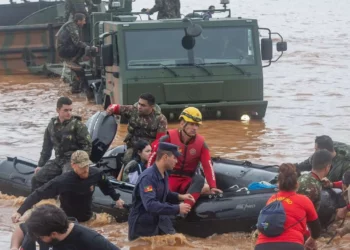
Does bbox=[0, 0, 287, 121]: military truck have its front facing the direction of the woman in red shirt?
yes

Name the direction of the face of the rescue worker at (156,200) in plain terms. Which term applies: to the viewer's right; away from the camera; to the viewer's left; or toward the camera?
to the viewer's right

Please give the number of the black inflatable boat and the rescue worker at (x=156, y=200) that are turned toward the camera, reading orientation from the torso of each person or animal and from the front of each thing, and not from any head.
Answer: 0

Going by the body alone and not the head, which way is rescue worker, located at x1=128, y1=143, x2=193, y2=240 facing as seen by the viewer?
to the viewer's right

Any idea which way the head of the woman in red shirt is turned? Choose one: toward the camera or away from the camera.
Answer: away from the camera

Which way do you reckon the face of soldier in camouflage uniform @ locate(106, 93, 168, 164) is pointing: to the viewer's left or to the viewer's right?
to the viewer's left

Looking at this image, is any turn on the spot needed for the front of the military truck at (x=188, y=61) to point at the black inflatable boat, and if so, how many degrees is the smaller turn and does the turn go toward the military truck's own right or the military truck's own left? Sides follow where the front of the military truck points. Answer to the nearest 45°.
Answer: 0° — it already faces it

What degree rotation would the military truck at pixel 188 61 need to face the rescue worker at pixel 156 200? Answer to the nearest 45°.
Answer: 0° — it already faces them
